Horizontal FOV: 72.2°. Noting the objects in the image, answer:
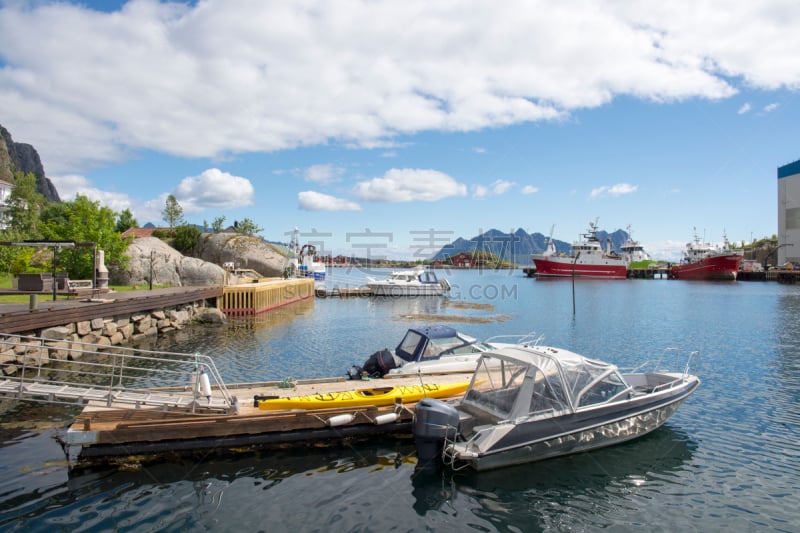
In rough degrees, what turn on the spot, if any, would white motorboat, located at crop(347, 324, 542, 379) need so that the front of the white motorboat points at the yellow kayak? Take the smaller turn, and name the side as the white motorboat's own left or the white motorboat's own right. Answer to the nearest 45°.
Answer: approximately 135° to the white motorboat's own right

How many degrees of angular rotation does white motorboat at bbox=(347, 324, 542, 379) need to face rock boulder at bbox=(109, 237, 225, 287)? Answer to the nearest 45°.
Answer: approximately 90° to its left

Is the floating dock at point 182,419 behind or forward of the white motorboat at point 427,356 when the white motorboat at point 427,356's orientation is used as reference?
behind

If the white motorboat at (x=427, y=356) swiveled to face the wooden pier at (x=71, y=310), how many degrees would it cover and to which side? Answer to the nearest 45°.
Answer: approximately 135° to its left

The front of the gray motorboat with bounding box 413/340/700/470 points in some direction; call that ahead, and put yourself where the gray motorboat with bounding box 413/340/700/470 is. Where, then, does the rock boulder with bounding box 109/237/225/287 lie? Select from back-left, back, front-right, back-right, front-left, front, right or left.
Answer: left

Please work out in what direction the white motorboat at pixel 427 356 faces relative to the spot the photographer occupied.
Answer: facing away from the viewer and to the right of the viewer

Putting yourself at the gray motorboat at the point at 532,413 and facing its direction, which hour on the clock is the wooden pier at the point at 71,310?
The wooden pier is roughly at 8 o'clock from the gray motorboat.

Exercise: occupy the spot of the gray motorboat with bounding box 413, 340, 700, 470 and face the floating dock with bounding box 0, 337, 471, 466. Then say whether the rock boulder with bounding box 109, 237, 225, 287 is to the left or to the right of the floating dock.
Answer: right

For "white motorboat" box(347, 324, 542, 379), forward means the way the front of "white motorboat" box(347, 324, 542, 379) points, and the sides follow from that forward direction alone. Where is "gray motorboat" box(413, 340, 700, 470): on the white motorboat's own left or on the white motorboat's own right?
on the white motorboat's own right

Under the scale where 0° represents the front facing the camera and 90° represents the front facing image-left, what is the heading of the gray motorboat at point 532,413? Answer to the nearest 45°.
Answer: approximately 225°
